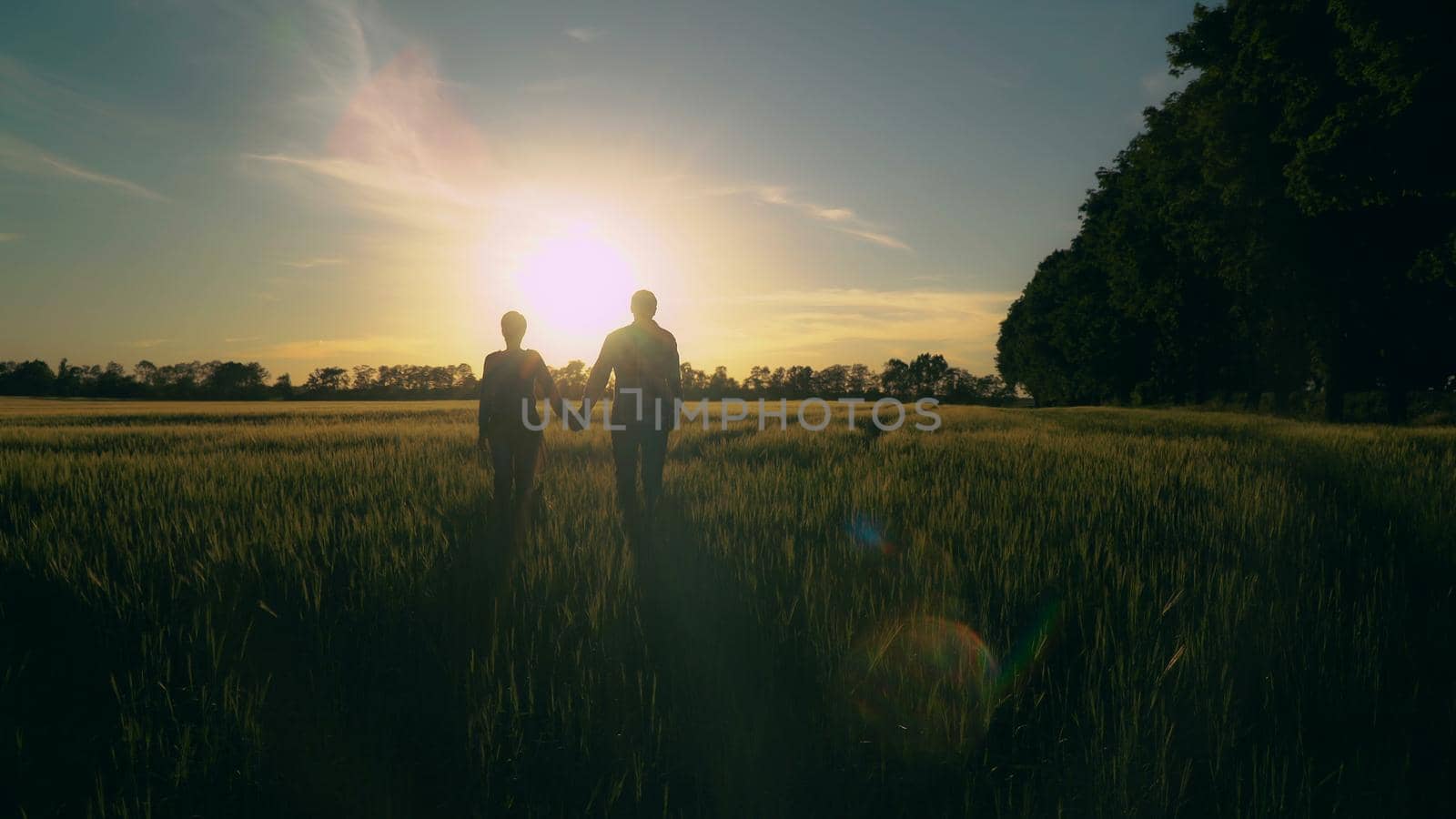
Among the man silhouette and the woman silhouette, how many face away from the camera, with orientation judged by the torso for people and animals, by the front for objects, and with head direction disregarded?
2

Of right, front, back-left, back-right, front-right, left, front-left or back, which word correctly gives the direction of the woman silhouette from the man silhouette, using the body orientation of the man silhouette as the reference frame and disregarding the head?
left

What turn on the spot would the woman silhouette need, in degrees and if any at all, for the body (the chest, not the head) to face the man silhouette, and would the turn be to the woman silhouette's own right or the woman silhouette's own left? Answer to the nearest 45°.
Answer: approximately 90° to the woman silhouette's own right

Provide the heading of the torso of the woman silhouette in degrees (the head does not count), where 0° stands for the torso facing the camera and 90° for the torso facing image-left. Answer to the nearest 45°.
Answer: approximately 180°

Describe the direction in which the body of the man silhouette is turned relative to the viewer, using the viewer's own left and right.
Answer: facing away from the viewer
